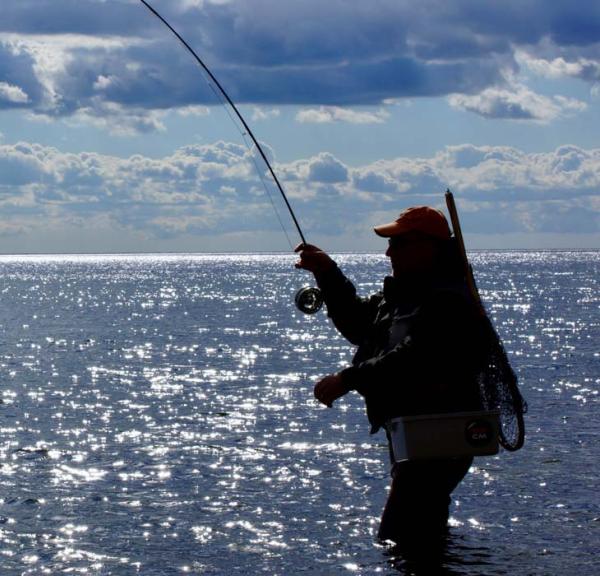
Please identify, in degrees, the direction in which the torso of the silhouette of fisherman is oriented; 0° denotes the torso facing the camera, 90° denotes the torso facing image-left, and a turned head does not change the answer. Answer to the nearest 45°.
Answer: approximately 90°
